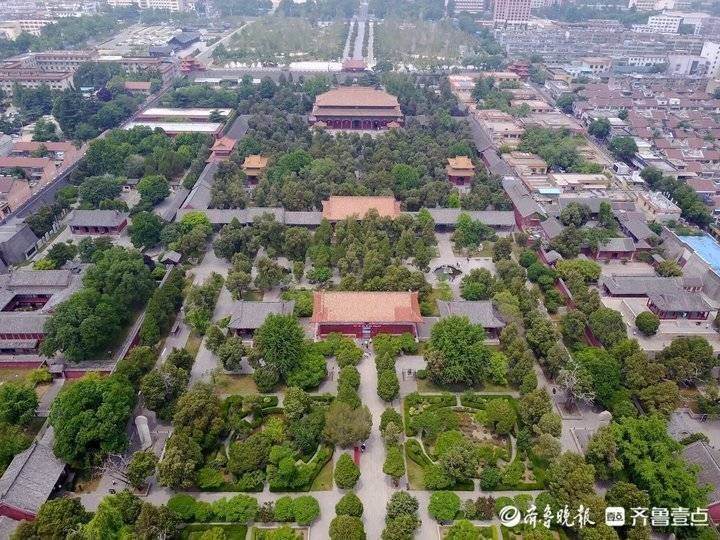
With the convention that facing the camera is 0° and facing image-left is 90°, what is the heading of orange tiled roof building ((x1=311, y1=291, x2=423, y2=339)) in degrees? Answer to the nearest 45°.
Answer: approximately 0°

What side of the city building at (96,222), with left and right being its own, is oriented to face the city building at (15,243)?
right

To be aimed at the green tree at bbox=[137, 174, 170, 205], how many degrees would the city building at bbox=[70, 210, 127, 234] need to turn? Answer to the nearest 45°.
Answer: approximately 135° to its left

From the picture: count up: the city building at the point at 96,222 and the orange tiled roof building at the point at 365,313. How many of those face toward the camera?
2

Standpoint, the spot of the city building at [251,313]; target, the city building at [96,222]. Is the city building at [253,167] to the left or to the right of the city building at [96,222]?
right

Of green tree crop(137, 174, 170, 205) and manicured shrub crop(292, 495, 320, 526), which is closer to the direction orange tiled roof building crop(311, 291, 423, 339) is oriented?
the manicured shrub

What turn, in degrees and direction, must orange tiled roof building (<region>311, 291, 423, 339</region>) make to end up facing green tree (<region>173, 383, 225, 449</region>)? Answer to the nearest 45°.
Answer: approximately 45° to its right

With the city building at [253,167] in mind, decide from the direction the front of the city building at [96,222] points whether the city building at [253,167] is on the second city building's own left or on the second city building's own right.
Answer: on the second city building's own left
